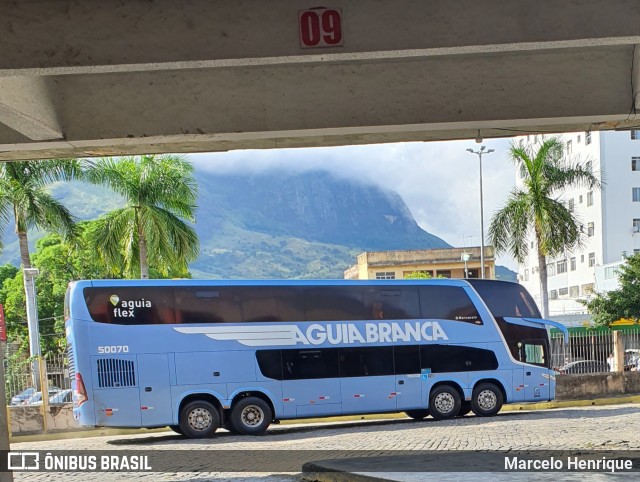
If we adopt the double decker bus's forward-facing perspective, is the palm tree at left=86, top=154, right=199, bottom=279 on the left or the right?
on its left

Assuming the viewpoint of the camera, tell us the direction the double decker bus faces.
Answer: facing to the right of the viewer
